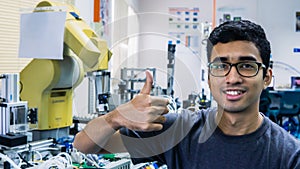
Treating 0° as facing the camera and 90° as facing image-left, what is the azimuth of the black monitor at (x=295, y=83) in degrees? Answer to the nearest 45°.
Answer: approximately 0°

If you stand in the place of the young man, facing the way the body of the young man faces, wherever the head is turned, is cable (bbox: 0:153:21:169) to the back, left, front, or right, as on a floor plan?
right

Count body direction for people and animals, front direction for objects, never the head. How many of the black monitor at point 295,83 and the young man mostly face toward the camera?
2

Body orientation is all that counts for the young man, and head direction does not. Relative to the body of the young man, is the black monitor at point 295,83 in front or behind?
behind

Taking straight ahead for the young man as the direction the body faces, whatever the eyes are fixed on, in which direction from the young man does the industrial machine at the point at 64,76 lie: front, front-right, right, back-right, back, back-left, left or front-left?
back-right
